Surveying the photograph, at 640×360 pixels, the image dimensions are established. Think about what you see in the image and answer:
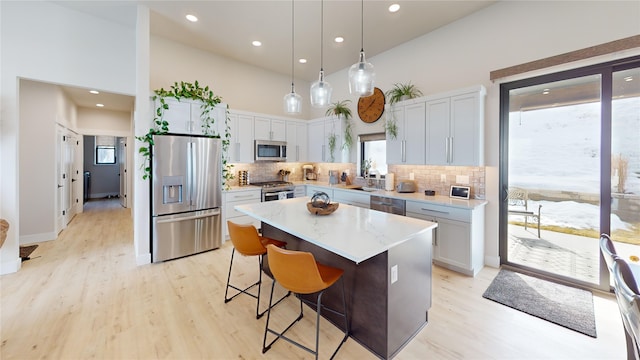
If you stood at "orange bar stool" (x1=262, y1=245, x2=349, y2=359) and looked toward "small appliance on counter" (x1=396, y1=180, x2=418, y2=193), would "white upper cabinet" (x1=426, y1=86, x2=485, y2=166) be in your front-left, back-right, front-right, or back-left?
front-right

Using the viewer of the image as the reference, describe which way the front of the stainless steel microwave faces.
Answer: facing the viewer and to the right of the viewer

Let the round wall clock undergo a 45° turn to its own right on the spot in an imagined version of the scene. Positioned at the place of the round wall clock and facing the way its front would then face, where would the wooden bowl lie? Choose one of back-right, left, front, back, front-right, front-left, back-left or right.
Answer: left

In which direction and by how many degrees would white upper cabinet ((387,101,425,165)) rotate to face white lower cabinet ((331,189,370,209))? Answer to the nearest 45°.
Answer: approximately 45° to its right

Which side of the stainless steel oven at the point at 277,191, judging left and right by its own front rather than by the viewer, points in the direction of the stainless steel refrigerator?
right

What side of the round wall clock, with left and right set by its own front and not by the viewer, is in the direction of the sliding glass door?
left

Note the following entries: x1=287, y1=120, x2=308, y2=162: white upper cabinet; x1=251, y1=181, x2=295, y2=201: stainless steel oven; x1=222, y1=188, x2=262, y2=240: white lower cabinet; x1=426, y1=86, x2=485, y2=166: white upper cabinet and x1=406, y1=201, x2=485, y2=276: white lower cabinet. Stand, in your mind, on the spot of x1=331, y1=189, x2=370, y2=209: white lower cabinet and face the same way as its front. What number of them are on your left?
2

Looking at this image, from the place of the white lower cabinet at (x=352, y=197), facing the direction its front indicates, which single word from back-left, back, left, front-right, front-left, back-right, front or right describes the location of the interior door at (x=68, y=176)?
front-right

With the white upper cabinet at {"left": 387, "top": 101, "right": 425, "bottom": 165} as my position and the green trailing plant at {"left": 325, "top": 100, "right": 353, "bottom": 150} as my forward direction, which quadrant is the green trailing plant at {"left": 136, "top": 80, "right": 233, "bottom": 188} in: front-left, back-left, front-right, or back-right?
front-left

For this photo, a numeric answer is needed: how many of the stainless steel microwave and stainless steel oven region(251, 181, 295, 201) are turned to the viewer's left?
0

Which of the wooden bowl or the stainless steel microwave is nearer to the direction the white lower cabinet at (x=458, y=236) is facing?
the wooden bowl

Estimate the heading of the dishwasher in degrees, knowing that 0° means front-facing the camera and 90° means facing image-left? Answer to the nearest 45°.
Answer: approximately 45°

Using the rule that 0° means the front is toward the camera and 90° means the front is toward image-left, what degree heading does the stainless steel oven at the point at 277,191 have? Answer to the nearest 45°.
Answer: approximately 315°

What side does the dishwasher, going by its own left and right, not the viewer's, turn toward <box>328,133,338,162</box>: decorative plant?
right

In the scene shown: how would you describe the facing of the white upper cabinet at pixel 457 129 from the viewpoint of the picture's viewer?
facing the viewer and to the left of the viewer
